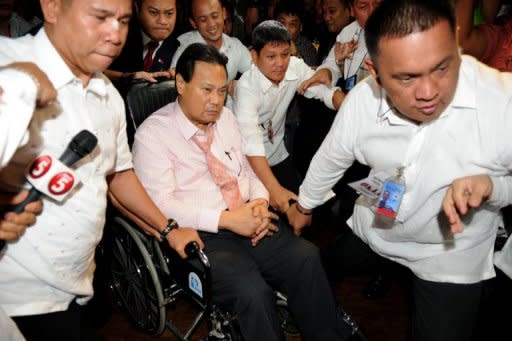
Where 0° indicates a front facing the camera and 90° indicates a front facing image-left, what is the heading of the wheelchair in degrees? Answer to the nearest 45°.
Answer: approximately 315°

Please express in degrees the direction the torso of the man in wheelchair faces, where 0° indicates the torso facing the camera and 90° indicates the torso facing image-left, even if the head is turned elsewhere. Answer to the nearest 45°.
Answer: approximately 315°
